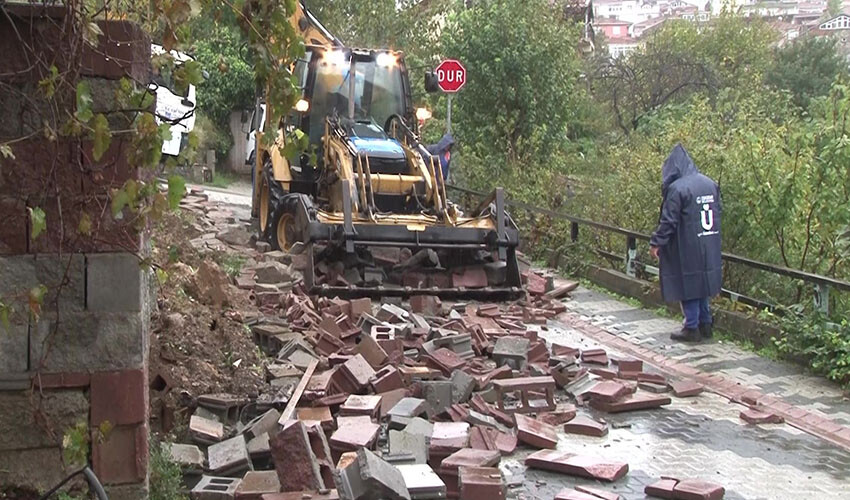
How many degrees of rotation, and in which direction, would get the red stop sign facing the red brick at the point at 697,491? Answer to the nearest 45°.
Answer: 0° — it already faces it

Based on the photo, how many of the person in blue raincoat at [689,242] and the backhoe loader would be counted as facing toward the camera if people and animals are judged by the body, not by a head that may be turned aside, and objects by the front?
1

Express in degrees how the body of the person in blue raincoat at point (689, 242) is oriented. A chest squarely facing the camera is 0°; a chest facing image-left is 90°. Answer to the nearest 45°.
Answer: approximately 135°

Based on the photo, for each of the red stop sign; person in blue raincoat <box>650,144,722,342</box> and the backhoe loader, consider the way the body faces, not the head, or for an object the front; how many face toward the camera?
2

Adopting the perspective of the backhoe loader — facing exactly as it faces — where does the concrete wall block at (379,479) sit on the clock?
The concrete wall block is roughly at 12 o'clock from the backhoe loader.

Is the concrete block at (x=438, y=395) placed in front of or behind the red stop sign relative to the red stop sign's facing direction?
in front

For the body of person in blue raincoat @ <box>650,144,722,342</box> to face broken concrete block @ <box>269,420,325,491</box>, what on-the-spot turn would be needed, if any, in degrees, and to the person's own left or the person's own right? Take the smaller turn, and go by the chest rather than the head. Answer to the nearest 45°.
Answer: approximately 135° to the person's own left

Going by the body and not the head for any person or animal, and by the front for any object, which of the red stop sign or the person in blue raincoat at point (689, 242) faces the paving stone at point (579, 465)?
the red stop sign

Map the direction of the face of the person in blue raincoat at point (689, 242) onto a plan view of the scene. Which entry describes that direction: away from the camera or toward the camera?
away from the camera

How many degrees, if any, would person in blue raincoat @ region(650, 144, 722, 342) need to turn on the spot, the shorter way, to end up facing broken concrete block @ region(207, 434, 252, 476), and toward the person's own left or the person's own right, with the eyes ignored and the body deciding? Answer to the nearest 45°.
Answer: approximately 90° to the person's own left

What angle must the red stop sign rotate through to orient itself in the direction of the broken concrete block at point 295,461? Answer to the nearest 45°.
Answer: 0° — it already faces it

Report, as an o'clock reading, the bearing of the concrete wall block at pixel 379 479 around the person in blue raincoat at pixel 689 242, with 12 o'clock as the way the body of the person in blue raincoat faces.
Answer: The concrete wall block is roughly at 8 o'clock from the person in blue raincoat.

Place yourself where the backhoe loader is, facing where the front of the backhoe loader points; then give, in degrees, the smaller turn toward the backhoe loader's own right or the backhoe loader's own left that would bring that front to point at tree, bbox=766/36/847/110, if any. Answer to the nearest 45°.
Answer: approximately 135° to the backhoe loader's own left
